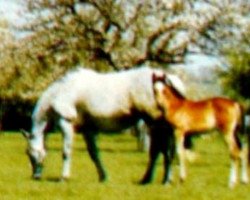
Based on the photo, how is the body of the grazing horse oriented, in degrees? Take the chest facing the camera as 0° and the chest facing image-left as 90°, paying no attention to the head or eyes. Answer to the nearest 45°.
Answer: approximately 90°
